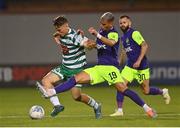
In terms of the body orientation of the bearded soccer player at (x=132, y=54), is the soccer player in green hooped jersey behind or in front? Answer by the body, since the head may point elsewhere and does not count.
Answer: in front

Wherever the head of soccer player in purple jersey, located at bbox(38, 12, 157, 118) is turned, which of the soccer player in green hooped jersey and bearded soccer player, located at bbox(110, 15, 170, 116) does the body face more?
the soccer player in green hooped jersey

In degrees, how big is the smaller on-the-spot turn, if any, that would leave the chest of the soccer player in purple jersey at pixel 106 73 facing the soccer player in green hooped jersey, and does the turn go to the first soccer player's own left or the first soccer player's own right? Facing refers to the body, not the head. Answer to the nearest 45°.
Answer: approximately 45° to the first soccer player's own right

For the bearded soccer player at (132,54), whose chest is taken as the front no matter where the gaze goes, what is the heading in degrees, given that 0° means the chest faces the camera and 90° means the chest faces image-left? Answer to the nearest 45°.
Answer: approximately 45°

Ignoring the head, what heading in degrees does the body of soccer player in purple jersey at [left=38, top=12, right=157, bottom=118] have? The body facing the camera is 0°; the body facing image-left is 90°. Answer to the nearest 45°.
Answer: approximately 45°

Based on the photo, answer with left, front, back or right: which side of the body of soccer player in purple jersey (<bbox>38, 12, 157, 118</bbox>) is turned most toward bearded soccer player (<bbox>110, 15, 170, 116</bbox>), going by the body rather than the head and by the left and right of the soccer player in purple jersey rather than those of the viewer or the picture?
back
